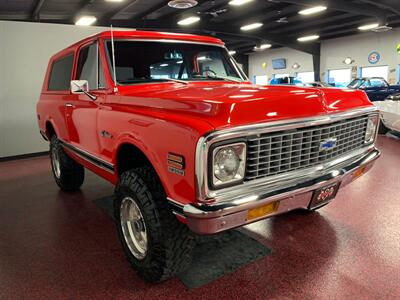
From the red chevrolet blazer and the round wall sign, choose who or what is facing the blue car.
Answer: the round wall sign

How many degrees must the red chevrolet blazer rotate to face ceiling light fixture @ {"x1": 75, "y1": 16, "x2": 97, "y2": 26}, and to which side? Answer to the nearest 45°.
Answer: approximately 135° to its left

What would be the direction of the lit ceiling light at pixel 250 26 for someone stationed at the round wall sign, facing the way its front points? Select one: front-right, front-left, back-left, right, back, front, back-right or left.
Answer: front-right

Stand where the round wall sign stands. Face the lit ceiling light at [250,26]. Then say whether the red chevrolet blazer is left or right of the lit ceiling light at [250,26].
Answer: left

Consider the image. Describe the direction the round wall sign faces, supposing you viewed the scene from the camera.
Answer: facing the viewer

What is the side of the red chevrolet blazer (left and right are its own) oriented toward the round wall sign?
left

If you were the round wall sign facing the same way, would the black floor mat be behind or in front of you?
in front

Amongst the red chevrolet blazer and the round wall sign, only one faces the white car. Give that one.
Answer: the round wall sign

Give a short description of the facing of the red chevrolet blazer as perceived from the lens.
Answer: facing the viewer and to the right of the viewer

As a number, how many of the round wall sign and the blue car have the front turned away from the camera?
0

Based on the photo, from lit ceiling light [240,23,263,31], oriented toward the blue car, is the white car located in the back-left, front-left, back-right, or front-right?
front-right

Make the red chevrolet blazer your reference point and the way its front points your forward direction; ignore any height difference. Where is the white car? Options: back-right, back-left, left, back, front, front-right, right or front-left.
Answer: left
